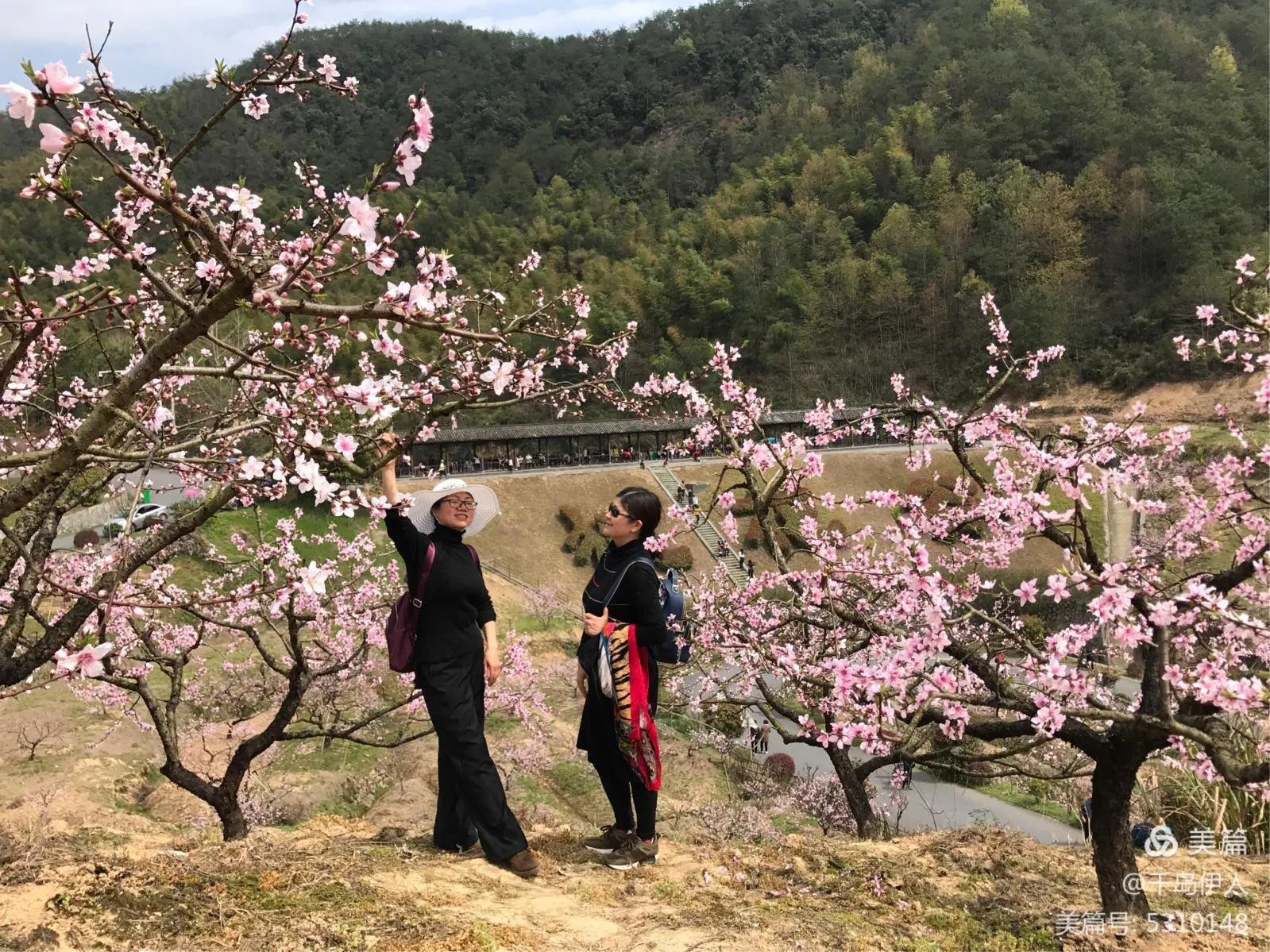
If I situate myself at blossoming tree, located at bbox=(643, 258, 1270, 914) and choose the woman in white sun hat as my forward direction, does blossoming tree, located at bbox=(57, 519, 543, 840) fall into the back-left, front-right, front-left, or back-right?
front-right

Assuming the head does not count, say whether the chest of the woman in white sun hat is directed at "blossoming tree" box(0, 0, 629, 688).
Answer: no

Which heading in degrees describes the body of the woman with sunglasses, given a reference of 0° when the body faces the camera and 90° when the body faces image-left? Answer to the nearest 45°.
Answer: approximately 90°

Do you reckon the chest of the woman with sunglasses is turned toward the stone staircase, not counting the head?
no

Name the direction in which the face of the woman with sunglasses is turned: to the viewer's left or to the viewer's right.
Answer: to the viewer's left

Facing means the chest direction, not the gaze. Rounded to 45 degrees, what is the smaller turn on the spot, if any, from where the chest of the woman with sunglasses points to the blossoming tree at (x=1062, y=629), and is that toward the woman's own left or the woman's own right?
approximately 180°

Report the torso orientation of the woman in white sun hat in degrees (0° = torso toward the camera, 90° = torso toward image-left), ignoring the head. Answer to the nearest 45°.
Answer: approximately 315°
